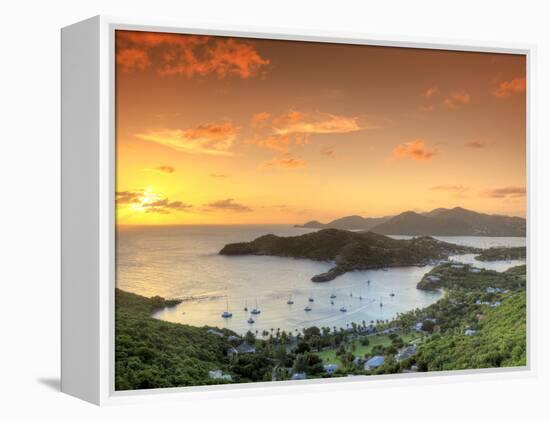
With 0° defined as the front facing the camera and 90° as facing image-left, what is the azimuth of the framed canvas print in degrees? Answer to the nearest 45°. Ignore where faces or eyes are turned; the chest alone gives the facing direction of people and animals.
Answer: approximately 315°
